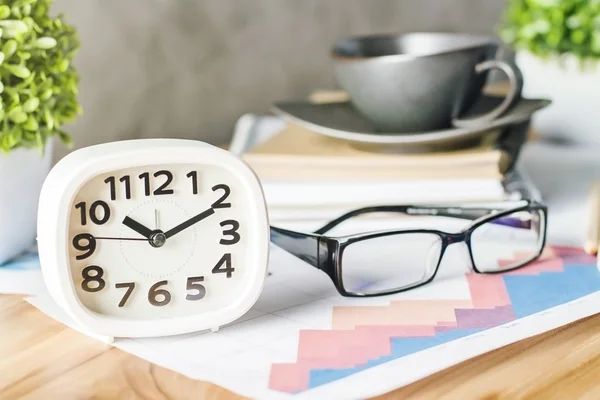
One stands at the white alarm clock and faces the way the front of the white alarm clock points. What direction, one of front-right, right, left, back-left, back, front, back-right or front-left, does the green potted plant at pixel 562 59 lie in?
back-left

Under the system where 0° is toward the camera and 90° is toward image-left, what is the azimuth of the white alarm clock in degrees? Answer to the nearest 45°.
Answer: approximately 0°
